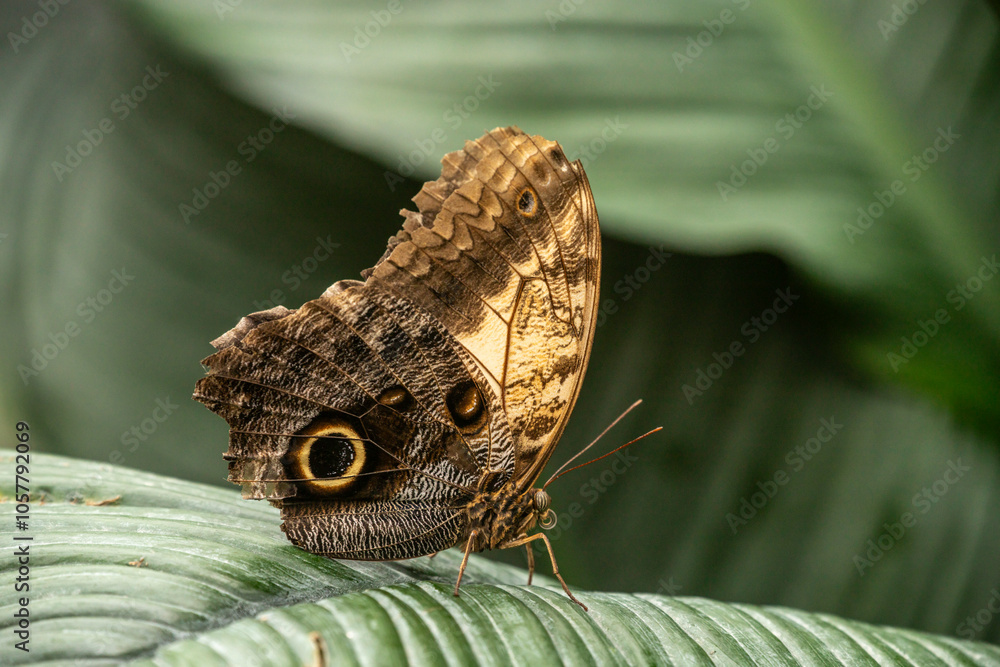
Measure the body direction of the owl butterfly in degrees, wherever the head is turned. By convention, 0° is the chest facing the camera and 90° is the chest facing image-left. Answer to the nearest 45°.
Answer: approximately 270°
